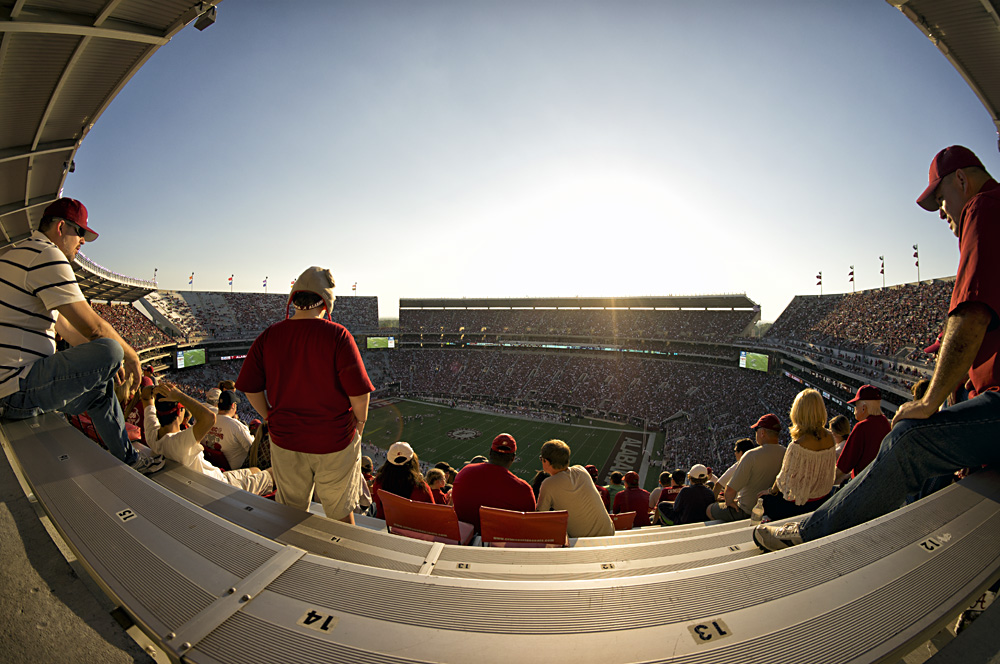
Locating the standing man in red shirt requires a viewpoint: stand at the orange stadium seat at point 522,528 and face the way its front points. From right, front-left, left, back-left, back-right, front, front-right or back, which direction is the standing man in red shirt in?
left

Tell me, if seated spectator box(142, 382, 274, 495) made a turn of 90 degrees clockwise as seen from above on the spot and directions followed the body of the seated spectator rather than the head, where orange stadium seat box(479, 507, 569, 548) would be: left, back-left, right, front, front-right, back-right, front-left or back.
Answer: front

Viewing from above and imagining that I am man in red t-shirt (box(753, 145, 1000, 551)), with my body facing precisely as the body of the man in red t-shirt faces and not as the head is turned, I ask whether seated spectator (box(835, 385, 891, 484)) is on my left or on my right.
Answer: on my right

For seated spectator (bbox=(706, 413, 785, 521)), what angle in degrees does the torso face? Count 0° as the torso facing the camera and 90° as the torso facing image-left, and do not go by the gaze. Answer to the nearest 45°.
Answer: approximately 135°

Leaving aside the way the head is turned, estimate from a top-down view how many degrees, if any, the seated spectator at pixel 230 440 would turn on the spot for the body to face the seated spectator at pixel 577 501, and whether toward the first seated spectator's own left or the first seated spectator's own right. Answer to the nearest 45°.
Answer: approximately 90° to the first seated spectator's own right

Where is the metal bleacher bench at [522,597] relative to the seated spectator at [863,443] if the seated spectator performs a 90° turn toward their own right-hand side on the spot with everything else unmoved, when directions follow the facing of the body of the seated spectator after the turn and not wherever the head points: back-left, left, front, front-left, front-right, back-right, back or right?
back-right

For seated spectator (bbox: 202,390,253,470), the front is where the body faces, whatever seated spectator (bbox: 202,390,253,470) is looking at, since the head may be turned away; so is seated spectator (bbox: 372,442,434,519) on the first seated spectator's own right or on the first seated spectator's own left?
on the first seated spectator's own right

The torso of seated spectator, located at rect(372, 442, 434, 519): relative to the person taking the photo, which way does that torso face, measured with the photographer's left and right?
facing away from the viewer

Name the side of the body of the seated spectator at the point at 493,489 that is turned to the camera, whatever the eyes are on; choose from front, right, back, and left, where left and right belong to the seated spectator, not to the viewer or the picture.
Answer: back

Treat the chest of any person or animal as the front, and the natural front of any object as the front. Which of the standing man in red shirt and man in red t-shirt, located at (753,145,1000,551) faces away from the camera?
the standing man in red shirt

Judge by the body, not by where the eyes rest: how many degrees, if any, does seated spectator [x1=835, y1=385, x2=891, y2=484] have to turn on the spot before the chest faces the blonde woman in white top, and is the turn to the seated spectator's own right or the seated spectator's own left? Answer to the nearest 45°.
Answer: approximately 135° to the seated spectator's own left

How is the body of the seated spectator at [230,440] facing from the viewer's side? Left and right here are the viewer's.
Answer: facing away from the viewer and to the right of the viewer

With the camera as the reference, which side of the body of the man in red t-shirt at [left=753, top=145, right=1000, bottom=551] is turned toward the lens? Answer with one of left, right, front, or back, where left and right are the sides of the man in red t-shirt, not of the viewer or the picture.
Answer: left
